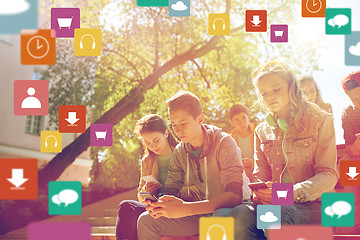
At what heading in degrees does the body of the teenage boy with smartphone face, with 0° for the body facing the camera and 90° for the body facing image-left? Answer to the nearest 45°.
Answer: approximately 45°
